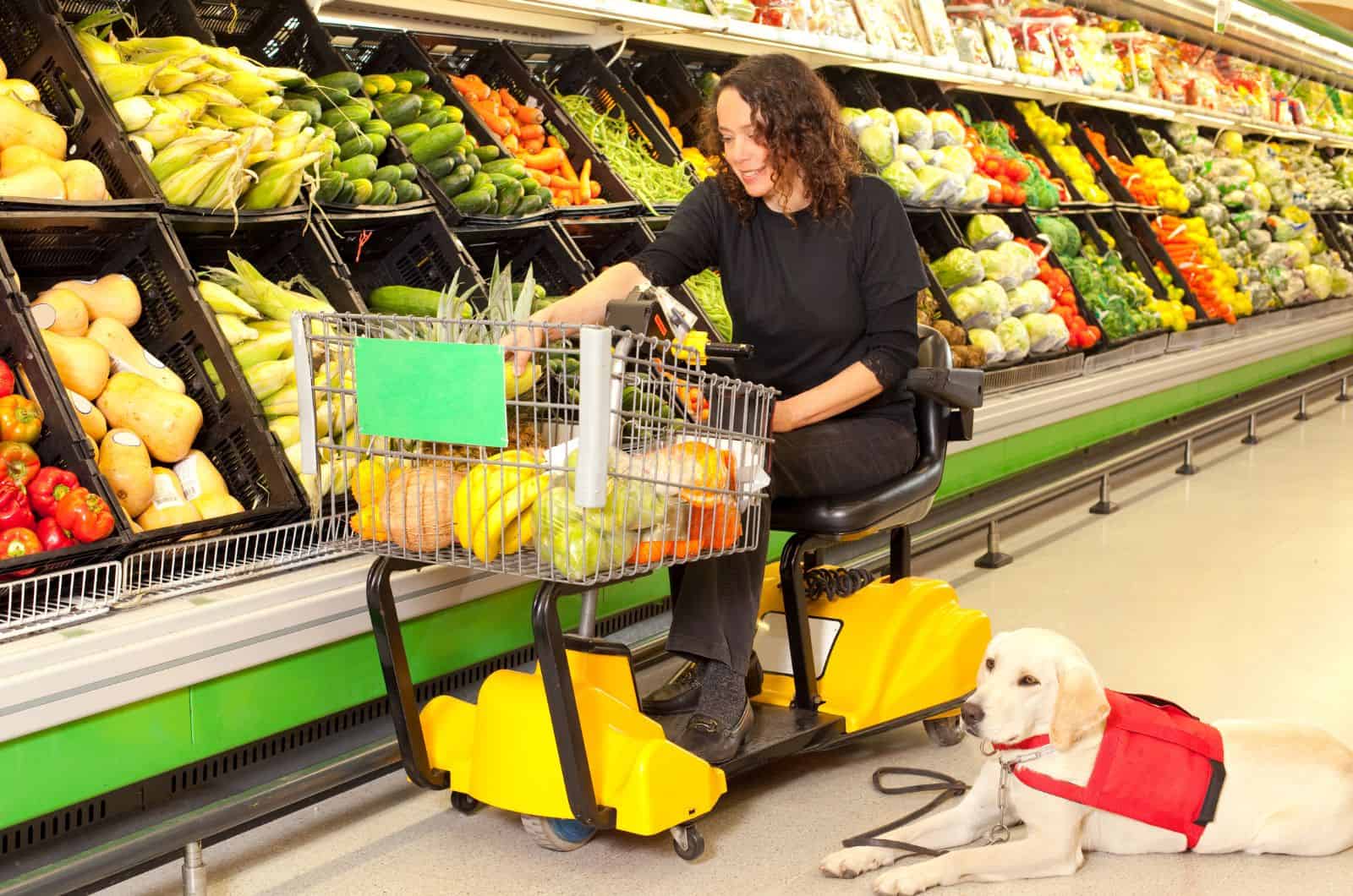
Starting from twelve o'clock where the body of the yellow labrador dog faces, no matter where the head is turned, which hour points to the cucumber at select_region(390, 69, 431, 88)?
The cucumber is roughly at 1 o'clock from the yellow labrador dog.

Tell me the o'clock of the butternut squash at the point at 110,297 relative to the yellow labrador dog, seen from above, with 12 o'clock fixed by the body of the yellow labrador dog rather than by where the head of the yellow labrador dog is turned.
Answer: The butternut squash is roughly at 12 o'clock from the yellow labrador dog.

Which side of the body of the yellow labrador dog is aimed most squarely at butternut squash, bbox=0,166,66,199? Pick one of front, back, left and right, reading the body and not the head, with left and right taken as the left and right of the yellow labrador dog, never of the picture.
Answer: front

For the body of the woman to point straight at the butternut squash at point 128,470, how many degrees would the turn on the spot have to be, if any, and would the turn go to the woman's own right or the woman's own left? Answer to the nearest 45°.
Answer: approximately 45° to the woman's own right

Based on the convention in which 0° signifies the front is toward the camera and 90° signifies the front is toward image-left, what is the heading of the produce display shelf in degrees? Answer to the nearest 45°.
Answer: approximately 315°

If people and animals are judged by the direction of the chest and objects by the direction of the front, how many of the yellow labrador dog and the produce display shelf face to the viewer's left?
1

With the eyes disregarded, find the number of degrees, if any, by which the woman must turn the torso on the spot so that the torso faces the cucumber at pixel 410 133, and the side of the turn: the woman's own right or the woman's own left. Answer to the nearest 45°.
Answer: approximately 90° to the woman's own right

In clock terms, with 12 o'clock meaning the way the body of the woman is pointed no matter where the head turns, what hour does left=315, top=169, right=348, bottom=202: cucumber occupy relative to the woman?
The cucumber is roughly at 2 o'clock from the woman.

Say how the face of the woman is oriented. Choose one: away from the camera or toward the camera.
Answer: toward the camera

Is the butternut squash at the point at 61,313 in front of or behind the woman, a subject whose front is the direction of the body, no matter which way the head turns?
in front

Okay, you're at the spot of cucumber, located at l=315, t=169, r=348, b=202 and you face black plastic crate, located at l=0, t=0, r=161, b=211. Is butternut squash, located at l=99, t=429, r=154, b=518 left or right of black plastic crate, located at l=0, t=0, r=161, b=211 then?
left

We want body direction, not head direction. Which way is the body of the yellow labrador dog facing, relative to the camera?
to the viewer's left
